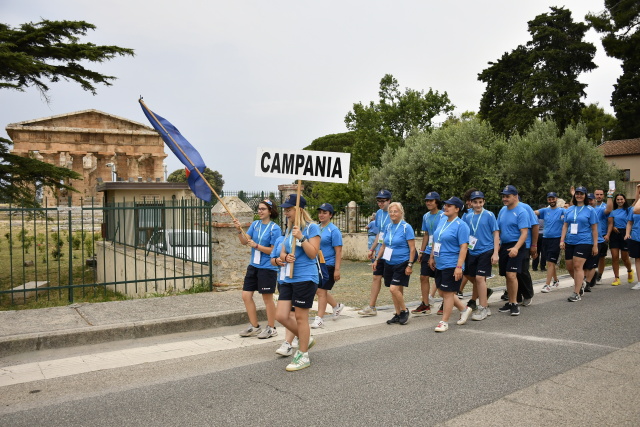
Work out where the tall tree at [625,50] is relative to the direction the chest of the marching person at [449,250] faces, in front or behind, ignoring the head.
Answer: behind

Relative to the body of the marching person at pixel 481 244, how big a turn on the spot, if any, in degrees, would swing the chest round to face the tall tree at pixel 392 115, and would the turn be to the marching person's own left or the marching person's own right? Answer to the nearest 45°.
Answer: approximately 135° to the marching person's own right

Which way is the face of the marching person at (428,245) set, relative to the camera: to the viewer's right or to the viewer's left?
to the viewer's left

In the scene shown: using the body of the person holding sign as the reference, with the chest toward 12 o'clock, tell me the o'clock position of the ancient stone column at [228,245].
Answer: The ancient stone column is roughly at 4 o'clock from the person holding sign.

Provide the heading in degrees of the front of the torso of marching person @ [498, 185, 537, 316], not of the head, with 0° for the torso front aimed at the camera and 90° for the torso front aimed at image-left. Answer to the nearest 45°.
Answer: approximately 45°

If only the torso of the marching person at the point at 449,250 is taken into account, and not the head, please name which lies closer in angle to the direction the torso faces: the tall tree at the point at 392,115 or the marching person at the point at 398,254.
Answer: the marching person

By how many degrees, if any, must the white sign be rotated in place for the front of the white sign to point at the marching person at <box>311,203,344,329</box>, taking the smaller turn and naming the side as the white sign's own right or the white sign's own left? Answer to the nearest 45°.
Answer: approximately 180°

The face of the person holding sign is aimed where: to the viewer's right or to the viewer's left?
to the viewer's left

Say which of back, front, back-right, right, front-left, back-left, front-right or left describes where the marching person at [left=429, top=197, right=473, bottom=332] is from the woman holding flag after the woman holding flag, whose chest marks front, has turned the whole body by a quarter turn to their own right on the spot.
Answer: back-right

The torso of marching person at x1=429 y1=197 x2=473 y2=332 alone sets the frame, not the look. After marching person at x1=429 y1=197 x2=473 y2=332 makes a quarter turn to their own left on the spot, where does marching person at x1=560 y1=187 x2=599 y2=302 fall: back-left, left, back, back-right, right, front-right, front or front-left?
left

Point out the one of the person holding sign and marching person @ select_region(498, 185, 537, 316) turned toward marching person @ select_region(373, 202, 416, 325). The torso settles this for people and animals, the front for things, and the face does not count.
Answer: marching person @ select_region(498, 185, 537, 316)

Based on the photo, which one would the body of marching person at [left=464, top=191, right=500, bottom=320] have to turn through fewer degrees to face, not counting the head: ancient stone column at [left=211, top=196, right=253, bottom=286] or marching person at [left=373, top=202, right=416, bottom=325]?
the marching person

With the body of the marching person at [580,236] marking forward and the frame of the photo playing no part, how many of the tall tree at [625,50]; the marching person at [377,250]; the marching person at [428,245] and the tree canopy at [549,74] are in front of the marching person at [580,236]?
2
